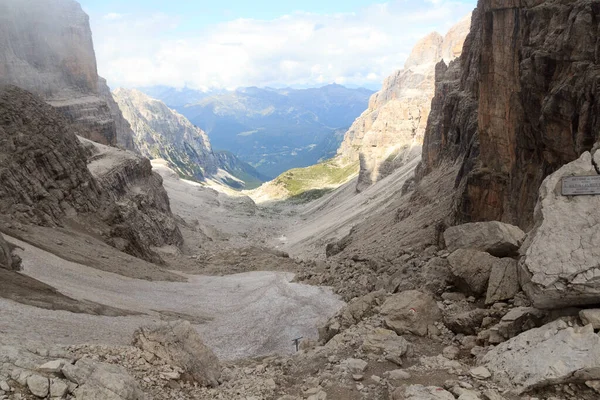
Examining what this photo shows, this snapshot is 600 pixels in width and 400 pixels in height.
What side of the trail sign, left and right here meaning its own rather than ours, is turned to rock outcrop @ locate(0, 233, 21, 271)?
right

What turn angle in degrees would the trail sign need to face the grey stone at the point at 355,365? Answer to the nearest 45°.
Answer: approximately 45° to its right

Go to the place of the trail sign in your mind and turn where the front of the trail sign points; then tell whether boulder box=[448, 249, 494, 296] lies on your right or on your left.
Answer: on your right

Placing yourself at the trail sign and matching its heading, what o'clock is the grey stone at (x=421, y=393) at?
The grey stone is roughly at 1 o'clock from the trail sign.

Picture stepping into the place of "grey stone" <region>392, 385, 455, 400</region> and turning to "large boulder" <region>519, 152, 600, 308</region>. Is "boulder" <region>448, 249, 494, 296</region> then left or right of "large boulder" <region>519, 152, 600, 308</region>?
left

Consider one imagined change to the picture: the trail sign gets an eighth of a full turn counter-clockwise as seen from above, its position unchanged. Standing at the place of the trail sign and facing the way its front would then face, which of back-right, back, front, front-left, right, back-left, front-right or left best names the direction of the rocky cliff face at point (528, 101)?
back-left

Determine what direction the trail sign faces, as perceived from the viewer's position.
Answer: facing the viewer

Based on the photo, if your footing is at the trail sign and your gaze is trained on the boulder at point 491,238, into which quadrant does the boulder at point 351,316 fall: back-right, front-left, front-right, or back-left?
front-left

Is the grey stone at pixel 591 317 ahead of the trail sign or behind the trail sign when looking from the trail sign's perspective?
ahead
